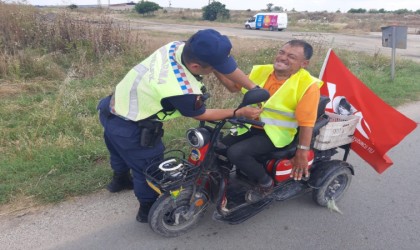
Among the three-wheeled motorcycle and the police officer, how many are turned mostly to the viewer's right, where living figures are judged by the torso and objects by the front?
1

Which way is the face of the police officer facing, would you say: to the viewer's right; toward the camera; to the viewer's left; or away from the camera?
to the viewer's right

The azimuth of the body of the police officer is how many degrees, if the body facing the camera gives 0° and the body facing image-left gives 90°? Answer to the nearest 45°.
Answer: approximately 270°

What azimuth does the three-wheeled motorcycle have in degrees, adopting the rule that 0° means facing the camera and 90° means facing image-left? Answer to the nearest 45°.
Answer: approximately 45°

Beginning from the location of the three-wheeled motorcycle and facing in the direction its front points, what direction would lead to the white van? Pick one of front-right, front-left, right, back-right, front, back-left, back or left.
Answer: back-right

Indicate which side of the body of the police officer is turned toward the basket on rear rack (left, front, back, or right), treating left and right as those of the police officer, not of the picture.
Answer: front
